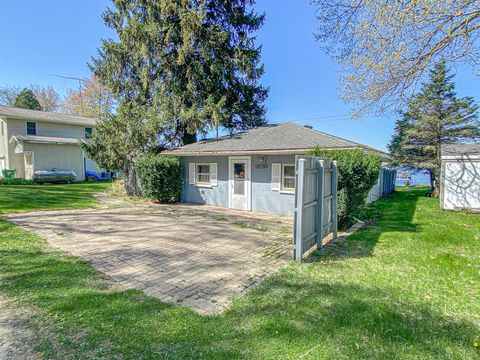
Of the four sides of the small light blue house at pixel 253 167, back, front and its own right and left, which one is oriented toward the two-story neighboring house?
right

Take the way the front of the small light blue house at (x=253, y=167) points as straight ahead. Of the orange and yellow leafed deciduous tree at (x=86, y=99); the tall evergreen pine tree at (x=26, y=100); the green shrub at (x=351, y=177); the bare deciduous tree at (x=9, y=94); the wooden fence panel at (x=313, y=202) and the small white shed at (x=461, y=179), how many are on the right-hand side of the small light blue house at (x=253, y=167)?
3

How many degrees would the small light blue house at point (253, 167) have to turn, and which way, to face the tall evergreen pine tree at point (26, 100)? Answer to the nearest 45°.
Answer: approximately 90° to its right

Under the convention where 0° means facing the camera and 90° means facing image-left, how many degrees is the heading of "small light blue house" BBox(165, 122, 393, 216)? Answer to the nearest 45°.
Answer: approximately 45°

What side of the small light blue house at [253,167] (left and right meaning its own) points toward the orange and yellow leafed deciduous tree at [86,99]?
right

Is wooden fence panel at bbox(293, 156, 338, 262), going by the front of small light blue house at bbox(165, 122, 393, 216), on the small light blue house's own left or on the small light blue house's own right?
on the small light blue house's own left

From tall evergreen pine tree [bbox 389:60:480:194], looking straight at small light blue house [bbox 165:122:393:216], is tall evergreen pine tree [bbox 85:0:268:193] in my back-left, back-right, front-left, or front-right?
front-right

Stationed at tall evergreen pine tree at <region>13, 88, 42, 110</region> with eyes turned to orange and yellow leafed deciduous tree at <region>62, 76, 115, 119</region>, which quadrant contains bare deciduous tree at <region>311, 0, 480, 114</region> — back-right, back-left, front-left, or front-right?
front-right

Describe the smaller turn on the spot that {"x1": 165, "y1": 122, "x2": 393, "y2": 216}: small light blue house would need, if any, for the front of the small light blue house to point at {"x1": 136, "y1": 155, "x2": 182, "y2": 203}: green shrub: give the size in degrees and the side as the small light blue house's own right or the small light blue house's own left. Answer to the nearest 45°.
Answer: approximately 45° to the small light blue house's own right

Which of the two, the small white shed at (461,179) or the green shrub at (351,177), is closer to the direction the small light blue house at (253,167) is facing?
the green shrub

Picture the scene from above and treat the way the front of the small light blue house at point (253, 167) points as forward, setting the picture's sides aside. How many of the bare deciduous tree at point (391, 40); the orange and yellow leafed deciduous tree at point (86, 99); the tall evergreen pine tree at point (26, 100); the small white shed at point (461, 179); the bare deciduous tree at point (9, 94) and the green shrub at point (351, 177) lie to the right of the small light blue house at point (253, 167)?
3

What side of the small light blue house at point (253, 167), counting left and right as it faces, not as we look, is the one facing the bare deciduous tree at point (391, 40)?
left
